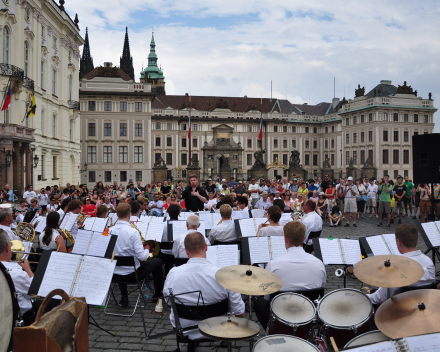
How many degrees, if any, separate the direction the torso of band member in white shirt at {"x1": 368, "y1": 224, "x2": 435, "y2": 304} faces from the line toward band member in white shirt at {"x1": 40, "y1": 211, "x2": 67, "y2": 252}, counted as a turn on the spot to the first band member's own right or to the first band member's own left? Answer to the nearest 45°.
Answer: approximately 45° to the first band member's own left

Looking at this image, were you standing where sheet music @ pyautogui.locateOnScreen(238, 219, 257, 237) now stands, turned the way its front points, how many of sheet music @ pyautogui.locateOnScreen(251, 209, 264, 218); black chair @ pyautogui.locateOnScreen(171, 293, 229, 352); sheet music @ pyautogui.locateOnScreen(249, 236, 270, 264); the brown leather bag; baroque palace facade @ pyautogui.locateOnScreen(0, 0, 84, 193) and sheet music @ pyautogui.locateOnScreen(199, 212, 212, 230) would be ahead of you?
3

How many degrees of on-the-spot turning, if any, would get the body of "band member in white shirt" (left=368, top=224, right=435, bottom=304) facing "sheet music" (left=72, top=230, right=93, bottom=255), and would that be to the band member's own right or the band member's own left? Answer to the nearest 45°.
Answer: approximately 45° to the band member's own left

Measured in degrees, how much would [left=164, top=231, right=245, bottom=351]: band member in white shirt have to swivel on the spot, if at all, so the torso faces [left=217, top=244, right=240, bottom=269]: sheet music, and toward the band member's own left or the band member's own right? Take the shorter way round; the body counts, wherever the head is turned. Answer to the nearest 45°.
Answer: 0° — they already face it

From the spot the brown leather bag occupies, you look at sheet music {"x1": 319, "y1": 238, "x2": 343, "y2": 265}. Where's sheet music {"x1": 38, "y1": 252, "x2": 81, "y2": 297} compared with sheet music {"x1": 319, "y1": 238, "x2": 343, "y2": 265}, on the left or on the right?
left

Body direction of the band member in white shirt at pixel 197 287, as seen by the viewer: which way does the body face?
away from the camera

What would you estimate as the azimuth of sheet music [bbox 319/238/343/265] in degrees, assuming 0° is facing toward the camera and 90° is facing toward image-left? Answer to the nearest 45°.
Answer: approximately 0°

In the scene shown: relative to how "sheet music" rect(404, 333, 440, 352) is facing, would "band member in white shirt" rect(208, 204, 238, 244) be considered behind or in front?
behind

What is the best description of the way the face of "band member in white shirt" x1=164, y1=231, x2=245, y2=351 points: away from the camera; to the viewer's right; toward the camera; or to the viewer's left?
away from the camera

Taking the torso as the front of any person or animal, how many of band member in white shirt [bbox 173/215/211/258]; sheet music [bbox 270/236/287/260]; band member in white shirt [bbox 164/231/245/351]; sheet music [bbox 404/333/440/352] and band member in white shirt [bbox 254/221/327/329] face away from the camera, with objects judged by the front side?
3

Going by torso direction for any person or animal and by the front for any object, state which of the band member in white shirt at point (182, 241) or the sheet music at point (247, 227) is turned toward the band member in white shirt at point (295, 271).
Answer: the sheet music

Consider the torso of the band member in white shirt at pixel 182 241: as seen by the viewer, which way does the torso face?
away from the camera

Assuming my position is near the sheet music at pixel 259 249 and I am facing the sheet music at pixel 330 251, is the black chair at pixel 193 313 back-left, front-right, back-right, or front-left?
back-right
